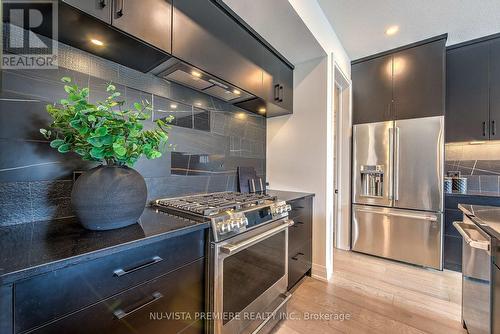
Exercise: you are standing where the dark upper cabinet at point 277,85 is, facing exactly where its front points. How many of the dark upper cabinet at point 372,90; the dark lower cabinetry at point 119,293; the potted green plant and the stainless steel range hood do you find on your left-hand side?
1

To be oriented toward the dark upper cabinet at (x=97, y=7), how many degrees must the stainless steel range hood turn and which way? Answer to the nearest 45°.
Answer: approximately 90° to its right

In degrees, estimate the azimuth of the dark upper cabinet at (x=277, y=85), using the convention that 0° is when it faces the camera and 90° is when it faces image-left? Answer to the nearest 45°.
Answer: approximately 315°

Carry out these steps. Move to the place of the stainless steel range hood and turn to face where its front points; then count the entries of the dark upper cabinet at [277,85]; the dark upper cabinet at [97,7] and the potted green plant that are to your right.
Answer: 2

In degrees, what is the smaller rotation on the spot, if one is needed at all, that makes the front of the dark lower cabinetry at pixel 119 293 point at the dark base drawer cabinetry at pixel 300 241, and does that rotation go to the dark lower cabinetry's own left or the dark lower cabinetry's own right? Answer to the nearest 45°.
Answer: approximately 45° to the dark lower cabinetry's own left

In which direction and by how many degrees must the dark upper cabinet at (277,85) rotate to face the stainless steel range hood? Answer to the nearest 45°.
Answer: approximately 90° to its right

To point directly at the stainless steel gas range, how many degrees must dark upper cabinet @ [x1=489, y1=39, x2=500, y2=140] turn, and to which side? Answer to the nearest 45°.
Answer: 0° — it already faces it

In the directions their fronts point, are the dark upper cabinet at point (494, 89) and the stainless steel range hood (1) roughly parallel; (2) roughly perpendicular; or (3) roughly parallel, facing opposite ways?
roughly perpendicular

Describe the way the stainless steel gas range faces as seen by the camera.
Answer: facing the viewer and to the right of the viewer
